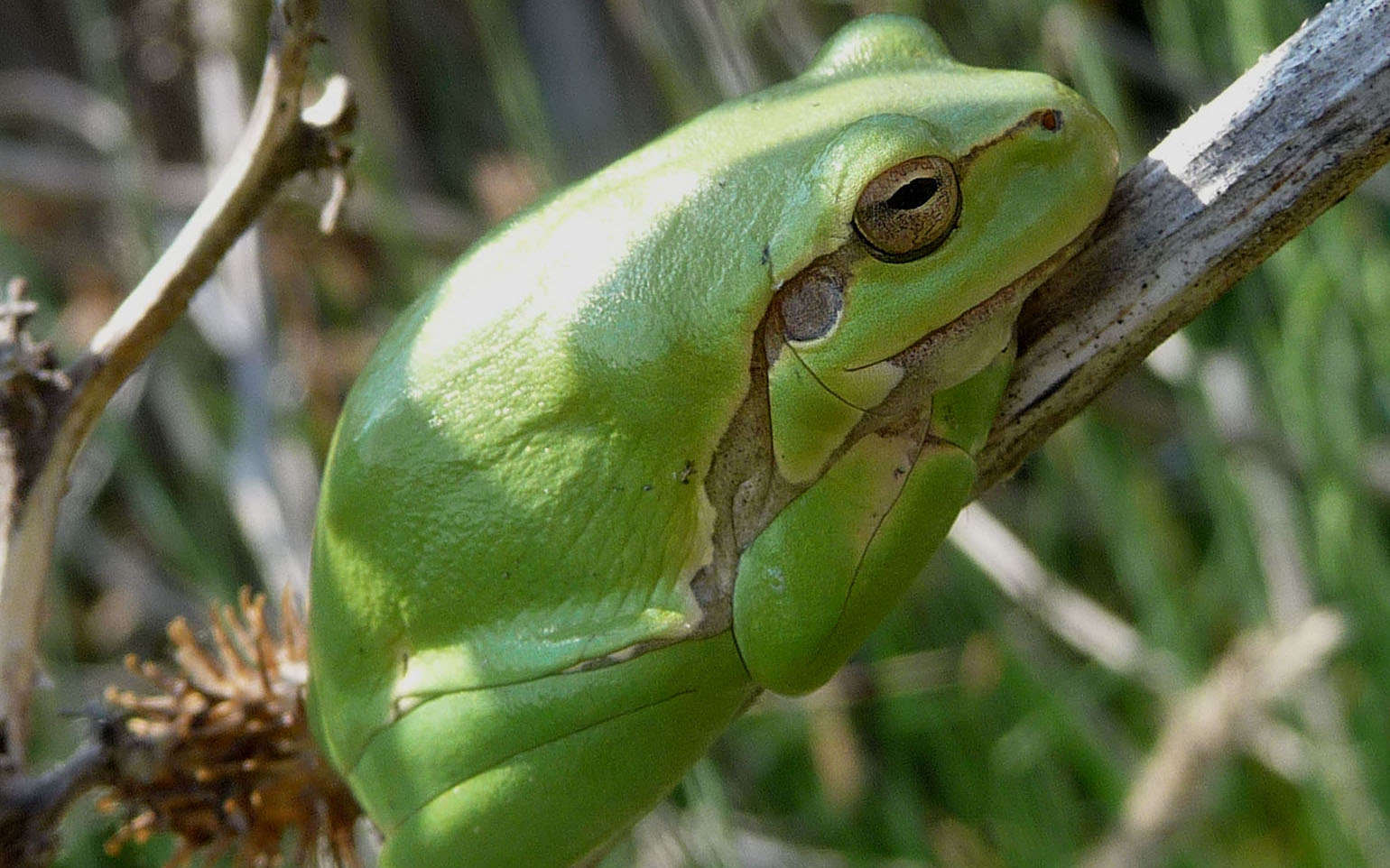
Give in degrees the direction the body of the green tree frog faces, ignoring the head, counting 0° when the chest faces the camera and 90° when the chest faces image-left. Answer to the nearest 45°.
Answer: approximately 270°
